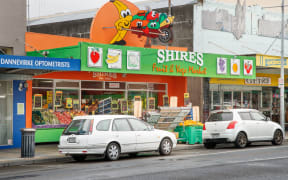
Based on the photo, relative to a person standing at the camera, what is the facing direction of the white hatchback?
facing away from the viewer and to the right of the viewer

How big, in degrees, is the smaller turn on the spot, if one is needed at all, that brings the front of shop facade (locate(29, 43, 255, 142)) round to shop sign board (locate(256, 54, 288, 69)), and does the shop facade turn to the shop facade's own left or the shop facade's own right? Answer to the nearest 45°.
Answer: approximately 90° to the shop facade's own left

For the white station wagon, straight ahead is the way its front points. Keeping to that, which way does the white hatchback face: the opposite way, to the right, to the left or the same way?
the same way

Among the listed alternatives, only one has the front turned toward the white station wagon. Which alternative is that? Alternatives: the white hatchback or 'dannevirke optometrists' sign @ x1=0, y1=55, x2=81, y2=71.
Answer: the 'dannevirke optometrists' sign

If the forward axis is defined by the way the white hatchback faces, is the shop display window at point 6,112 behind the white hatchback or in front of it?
behind

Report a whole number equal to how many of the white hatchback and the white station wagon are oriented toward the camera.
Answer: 0

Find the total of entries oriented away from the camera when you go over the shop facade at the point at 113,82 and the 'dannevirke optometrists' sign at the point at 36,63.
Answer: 0

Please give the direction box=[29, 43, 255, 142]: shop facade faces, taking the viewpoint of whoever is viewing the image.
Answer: facing the viewer and to the right of the viewer

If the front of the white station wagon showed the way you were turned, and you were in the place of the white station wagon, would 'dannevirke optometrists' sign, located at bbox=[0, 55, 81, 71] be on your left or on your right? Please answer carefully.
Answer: on your left

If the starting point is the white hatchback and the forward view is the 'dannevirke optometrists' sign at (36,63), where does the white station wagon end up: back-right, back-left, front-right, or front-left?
front-left

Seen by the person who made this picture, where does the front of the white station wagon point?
facing away from the viewer and to the right of the viewer

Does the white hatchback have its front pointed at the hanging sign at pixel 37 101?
no

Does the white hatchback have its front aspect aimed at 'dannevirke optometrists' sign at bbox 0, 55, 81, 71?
no
